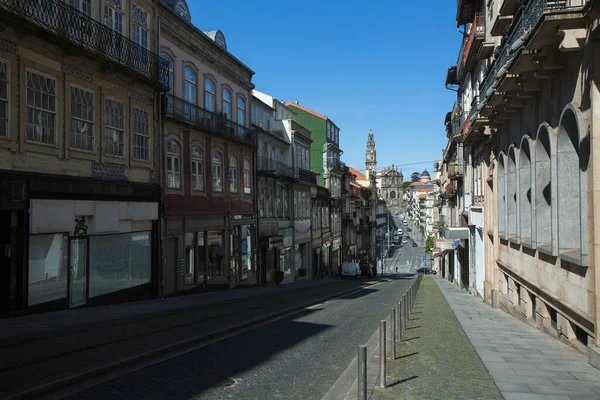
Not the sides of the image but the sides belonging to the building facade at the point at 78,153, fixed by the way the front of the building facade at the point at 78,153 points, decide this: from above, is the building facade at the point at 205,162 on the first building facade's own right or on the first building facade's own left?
on the first building facade's own left

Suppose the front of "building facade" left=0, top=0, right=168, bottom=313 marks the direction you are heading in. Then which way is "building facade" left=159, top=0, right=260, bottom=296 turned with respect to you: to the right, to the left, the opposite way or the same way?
the same way

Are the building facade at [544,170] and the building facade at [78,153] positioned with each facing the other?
yes

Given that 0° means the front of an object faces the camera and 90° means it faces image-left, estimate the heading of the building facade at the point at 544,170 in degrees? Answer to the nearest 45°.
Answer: approximately 90°

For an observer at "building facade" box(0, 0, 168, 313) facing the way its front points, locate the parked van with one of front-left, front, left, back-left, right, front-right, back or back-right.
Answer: left

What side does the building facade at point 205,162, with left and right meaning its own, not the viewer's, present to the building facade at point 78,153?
right

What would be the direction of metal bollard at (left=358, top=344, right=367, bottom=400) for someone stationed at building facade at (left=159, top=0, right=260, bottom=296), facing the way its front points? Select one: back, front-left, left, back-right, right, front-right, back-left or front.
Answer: front-right

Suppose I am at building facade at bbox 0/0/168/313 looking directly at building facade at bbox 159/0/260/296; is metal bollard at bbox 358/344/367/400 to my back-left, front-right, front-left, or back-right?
back-right

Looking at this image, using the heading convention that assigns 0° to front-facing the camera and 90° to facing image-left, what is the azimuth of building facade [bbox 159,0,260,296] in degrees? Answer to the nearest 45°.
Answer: approximately 315°

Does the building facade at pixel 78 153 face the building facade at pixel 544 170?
yes

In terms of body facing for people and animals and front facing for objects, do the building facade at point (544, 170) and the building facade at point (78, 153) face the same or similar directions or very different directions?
very different directions

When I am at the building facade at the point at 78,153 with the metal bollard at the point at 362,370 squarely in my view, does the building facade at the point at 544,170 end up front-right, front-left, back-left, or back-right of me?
front-left

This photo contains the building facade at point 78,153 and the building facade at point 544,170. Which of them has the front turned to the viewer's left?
the building facade at point 544,170

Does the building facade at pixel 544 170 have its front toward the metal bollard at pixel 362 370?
no

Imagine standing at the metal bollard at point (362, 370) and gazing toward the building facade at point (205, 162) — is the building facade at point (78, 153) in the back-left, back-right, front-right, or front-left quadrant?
front-left

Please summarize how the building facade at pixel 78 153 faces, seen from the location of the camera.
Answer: facing the viewer and to the right of the viewer

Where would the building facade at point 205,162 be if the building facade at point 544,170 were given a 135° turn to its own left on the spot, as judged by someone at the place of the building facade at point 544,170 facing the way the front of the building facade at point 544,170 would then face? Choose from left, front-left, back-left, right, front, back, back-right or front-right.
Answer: back
